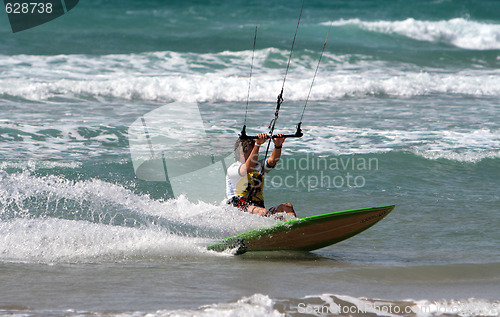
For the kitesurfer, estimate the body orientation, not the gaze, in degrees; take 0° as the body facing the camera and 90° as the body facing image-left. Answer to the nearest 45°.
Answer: approximately 315°
